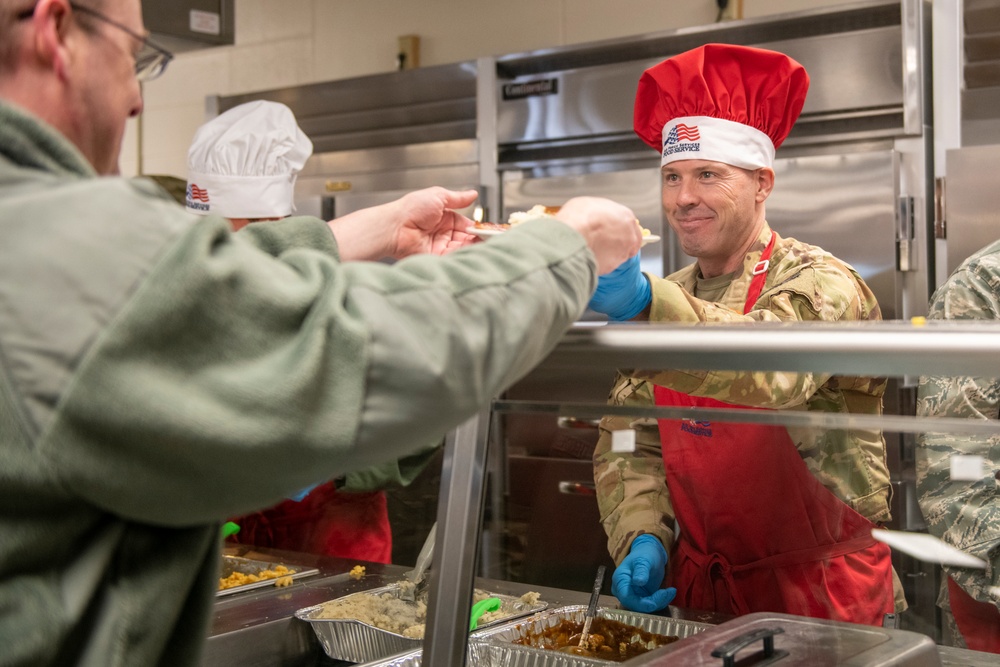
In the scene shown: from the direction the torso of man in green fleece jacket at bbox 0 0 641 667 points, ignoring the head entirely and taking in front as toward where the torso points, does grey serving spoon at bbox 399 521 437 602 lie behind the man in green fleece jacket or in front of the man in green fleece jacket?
in front

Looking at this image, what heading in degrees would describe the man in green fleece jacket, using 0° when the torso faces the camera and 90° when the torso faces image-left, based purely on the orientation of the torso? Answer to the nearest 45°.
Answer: approximately 225°

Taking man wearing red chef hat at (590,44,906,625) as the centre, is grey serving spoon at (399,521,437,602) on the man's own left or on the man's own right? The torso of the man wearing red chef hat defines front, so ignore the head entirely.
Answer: on the man's own right

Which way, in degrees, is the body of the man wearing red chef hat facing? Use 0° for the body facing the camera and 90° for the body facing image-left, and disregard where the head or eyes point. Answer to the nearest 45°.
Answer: approximately 45°

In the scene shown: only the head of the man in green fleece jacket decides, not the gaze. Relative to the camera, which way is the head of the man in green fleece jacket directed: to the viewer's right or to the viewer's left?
to the viewer's right

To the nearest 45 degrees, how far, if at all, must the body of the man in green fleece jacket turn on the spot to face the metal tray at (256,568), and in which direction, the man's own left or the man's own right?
approximately 45° to the man's own left

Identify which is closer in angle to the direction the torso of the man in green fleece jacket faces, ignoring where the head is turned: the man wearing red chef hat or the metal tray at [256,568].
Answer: the man wearing red chef hat

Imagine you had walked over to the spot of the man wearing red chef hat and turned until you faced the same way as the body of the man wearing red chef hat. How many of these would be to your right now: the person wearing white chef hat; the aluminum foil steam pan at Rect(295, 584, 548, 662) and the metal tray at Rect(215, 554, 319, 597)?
3

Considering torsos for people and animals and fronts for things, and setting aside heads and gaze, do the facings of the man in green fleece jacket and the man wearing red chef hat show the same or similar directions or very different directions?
very different directions

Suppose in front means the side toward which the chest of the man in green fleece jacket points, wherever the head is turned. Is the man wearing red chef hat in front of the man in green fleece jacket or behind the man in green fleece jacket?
in front

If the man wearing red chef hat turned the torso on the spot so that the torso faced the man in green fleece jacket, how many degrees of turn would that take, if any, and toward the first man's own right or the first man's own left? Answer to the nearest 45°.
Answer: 0° — they already face them

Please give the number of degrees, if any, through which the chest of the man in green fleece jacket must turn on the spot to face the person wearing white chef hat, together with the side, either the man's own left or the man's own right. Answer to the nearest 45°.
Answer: approximately 45° to the man's own left

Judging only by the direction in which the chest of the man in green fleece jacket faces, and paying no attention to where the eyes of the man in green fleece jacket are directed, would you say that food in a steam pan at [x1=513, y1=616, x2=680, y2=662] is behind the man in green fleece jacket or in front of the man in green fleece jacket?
in front
